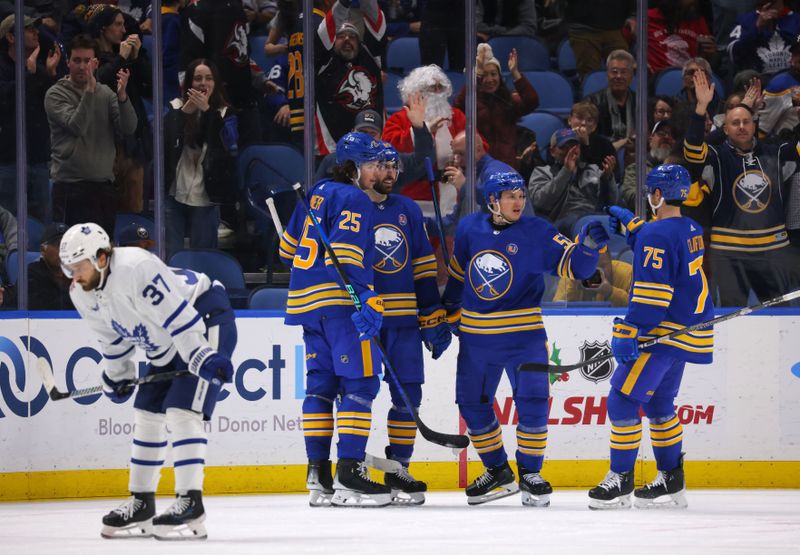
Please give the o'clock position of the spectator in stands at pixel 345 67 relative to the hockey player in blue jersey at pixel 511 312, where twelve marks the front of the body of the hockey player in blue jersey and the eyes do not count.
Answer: The spectator in stands is roughly at 5 o'clock from the hockey player in blue jersey.

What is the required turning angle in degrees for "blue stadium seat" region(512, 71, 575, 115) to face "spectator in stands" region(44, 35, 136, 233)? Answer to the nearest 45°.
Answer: approximately 90° to its right

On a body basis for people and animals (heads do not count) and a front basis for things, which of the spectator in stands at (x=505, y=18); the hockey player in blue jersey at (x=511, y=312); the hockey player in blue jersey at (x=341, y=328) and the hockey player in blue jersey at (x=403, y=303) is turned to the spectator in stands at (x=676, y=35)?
the hockey player in blue jersey at (x=341, y=328)

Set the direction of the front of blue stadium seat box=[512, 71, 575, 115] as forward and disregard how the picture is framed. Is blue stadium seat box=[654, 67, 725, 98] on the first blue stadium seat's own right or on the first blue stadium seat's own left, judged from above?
on the first blue stadium seat's own left

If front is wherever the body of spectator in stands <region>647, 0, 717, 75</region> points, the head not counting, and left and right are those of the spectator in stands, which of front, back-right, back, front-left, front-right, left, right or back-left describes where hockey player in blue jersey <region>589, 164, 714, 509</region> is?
front

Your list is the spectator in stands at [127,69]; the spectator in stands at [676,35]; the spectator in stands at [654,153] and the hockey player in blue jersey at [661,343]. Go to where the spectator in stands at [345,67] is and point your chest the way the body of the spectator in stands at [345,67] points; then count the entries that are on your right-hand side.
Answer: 1

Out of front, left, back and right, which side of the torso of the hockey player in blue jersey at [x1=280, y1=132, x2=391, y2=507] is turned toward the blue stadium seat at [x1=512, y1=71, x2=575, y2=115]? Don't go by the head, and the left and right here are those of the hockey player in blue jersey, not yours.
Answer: front

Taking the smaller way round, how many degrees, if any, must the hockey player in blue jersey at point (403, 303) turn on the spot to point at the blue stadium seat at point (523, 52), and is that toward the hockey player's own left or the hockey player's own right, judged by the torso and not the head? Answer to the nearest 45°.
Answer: approximately 180°

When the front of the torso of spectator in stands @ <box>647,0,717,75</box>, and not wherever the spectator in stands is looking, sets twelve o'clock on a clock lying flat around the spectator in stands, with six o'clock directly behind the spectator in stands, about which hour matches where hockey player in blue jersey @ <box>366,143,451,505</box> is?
The hockey player in blue jersey is roughly at 1 o'clock from the spectator in stands.

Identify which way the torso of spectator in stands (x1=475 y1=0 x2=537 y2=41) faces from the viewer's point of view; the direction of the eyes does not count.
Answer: toward the camera

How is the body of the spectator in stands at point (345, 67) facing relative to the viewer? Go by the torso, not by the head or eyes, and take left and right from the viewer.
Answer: facing the viewer

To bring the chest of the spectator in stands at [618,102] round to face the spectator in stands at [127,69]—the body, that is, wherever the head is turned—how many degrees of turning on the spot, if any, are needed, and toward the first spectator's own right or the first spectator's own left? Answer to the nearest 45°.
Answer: approximately 90° to the first spectator's own right

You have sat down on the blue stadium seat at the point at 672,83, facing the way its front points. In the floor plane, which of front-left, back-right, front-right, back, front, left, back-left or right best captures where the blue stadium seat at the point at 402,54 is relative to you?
right

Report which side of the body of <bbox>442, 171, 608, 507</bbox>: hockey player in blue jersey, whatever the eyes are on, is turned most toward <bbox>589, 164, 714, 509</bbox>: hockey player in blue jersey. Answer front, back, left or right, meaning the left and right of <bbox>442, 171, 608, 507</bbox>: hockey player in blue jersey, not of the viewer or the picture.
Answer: left

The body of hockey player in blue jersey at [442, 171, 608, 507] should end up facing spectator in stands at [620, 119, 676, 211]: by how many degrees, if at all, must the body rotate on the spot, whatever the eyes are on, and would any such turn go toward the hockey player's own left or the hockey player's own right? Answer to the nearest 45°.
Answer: approximately 135° to the hockey player's own left
